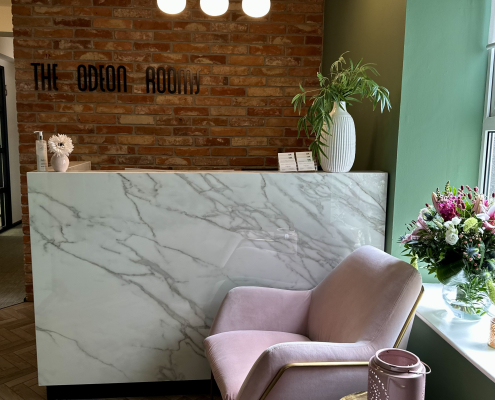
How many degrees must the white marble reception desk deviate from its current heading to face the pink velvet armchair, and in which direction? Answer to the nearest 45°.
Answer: approximately 45° to its left

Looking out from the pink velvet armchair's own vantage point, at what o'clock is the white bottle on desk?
The white bottle on desk is roughly at 2 o'clock from the pink velvet armchair.

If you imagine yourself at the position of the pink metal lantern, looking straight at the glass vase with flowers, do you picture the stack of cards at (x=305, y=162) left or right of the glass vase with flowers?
left

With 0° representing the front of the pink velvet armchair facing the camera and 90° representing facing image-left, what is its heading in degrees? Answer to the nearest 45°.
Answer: approximately 45°

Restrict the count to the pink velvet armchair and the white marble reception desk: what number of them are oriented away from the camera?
0

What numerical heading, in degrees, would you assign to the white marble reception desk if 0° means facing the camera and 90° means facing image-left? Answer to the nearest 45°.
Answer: approximately 0°

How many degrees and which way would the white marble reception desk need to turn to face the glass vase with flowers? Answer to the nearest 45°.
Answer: approximately 45° to its left
